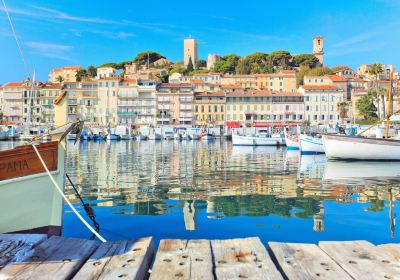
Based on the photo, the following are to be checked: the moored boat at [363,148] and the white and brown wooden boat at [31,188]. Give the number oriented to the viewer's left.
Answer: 1

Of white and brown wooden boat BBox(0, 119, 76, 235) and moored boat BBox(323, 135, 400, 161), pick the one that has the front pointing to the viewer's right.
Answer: the white and brown wooden boat

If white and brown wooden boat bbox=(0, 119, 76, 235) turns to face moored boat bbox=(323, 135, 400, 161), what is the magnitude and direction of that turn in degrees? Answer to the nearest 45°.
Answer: approximately 45° to its left

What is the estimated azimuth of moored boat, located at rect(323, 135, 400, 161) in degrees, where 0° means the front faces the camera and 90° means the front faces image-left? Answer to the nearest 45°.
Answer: approximately 90°

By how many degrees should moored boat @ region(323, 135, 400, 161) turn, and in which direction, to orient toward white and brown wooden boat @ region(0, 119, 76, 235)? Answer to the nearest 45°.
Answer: approximately 90° to its left

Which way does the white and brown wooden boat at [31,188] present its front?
to the viewer's right

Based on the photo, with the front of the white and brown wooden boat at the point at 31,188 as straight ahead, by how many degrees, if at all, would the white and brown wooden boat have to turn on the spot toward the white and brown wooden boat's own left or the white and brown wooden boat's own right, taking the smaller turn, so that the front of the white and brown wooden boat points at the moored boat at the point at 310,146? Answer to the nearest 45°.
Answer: approximately 45° to the white and brown wooden boat's own left
